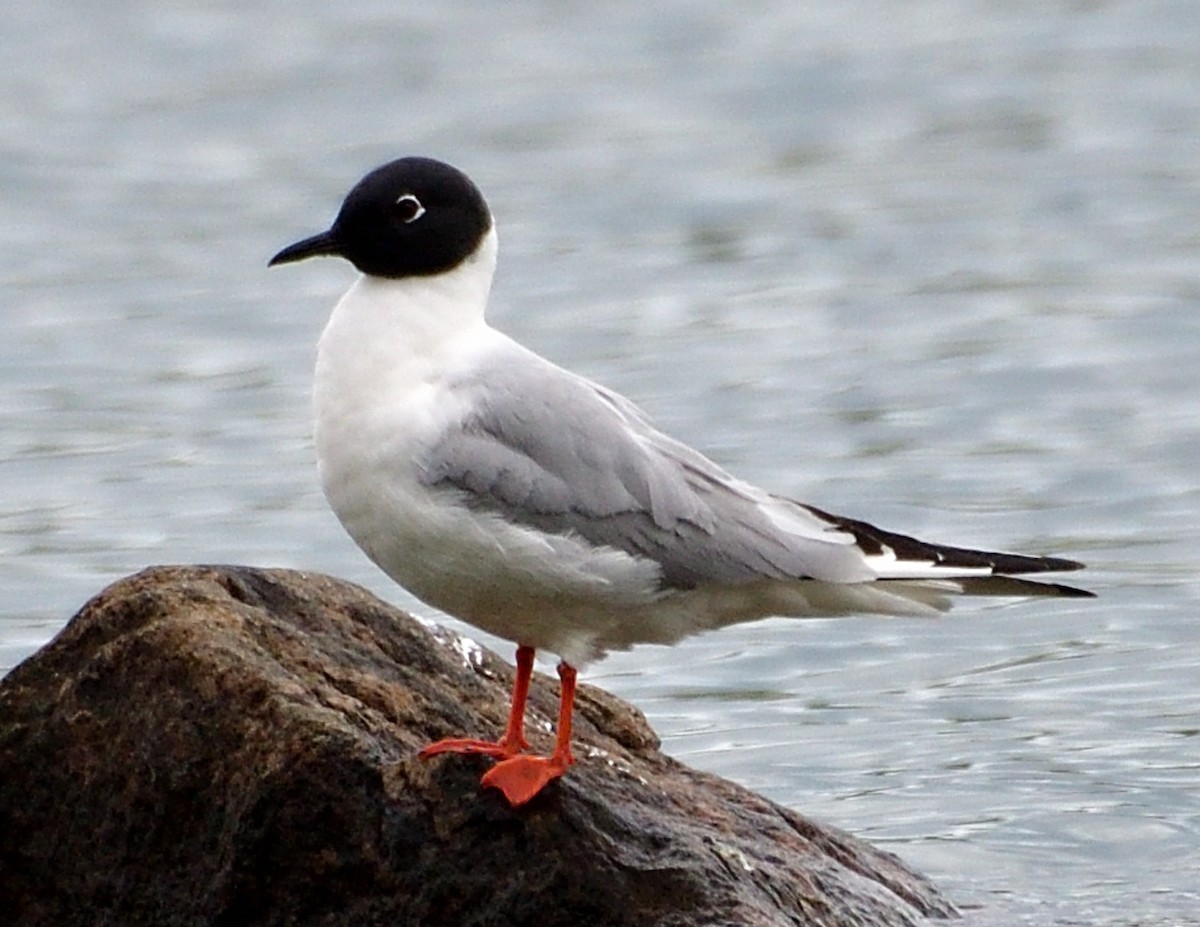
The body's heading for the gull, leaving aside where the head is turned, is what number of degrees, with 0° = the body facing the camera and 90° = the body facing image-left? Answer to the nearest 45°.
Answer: approximately 90°
